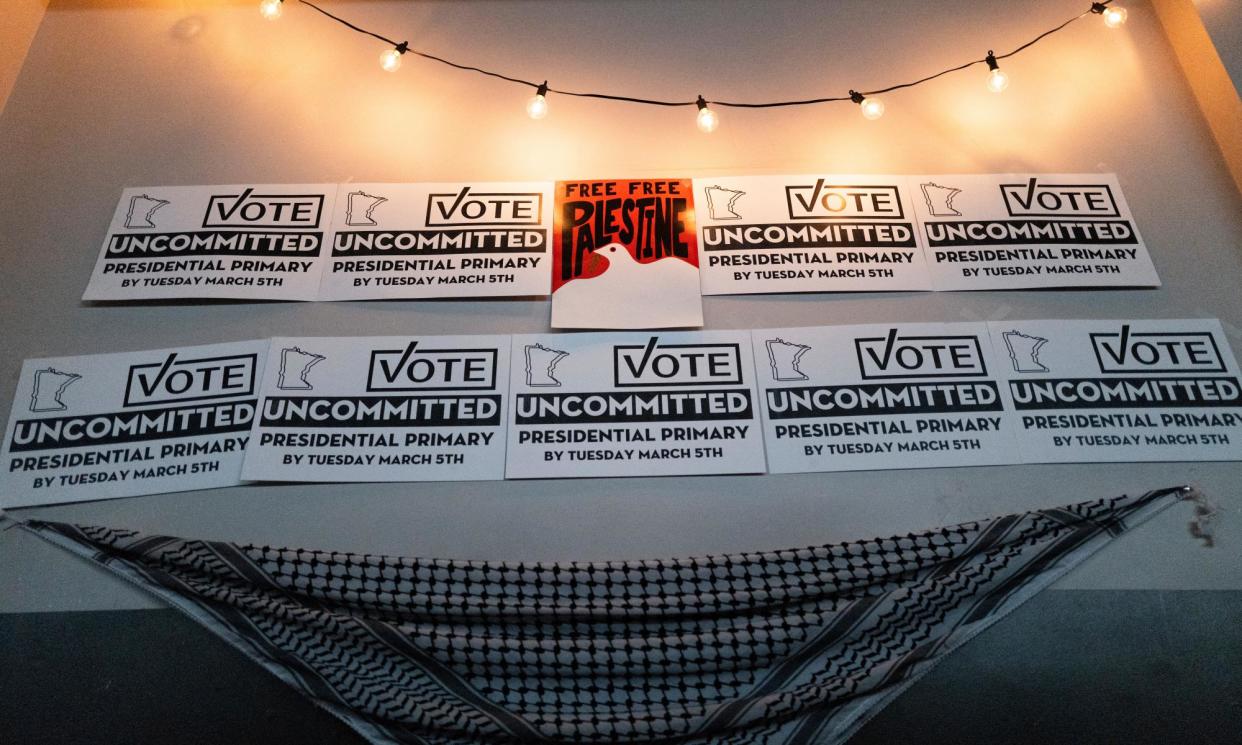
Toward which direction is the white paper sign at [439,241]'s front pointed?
toward the camera

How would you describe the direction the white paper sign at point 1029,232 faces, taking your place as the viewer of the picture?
facing the viewer

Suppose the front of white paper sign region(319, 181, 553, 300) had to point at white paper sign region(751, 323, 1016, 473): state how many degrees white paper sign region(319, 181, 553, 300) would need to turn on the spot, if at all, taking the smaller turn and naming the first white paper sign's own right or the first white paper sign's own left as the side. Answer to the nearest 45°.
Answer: approximately 90° to the first white paper sign's own left

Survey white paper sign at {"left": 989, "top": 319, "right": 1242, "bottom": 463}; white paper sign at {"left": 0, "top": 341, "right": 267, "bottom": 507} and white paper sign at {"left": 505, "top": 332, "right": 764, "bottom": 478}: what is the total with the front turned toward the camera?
3

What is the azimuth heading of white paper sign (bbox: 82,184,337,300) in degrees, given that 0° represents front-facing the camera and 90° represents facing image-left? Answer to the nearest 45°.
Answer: approximately 0°

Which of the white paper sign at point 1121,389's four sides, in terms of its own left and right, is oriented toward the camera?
front

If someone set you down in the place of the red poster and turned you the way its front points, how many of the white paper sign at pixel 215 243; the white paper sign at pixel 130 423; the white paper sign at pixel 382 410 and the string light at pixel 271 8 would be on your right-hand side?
4

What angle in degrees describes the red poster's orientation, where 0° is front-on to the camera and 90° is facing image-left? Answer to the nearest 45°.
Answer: approximately 0°

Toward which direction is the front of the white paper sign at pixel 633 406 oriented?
toward the camera

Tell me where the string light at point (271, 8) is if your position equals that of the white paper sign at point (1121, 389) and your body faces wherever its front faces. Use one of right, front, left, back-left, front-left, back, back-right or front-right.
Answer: front-right

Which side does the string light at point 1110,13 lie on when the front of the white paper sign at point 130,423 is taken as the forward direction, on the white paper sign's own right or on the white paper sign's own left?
on the white paper sign's own left
